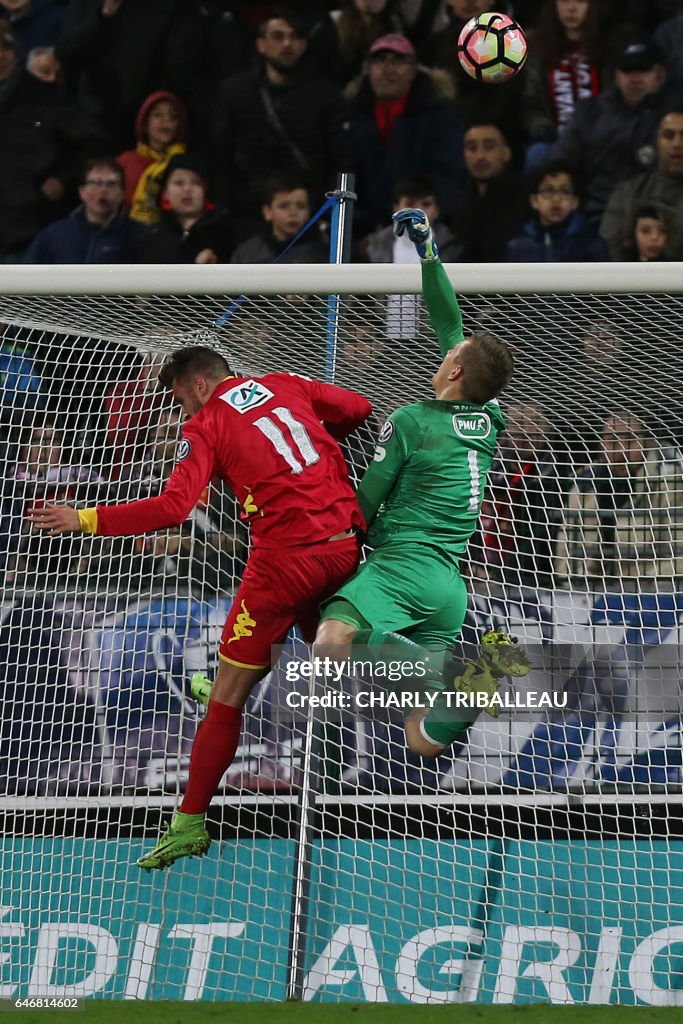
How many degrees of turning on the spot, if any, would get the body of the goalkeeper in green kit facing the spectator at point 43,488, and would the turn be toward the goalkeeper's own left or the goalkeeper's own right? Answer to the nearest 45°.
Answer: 0° — they already face them

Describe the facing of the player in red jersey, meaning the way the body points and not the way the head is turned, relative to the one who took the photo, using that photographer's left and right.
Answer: facing away from the viewer and to the left of the viewer

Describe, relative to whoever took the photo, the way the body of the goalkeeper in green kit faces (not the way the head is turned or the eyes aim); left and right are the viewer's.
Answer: facing away from the viewer and to the left of the viewer
